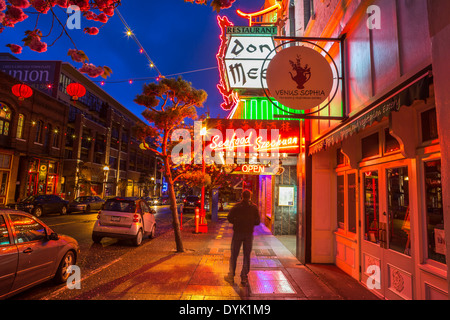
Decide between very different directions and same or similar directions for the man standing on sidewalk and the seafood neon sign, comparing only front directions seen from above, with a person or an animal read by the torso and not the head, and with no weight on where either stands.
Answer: very different directions

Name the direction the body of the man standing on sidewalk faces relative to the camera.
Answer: away from the camera
